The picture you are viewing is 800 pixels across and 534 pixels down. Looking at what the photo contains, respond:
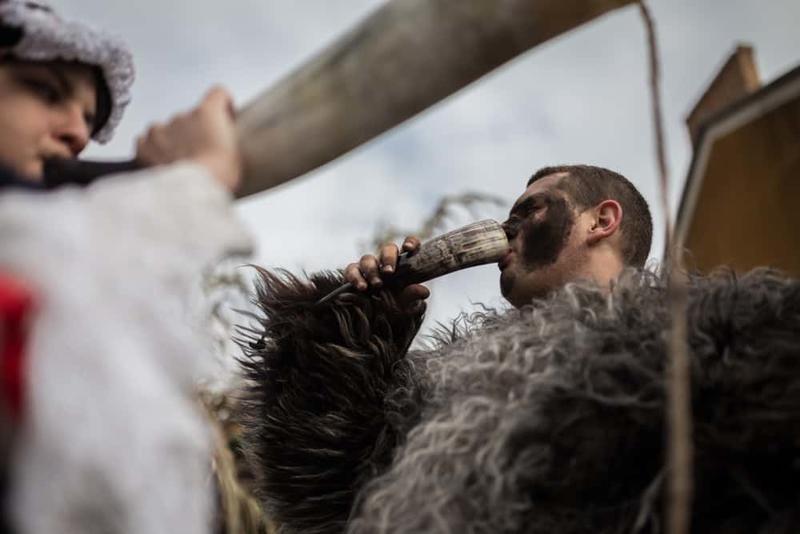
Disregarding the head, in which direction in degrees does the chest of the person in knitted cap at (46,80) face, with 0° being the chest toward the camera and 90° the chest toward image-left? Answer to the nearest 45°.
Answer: approximately 315°

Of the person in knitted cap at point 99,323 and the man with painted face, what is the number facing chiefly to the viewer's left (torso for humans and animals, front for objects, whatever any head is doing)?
1

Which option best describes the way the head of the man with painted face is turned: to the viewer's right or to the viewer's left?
to the viewer's left

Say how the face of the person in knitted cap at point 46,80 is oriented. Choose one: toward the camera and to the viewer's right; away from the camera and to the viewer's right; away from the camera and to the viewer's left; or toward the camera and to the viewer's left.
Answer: toward the camera and to the viewer's right

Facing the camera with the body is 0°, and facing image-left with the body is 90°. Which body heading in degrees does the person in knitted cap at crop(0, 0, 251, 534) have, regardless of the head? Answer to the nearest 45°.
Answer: approximately 315°

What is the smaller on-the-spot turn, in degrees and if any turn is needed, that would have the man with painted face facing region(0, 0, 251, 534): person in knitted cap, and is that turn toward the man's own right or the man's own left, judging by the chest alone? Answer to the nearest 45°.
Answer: approximately 90° to the man's own left

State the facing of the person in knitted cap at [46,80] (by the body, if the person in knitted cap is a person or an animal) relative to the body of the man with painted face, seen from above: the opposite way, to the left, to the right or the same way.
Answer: the opposite way

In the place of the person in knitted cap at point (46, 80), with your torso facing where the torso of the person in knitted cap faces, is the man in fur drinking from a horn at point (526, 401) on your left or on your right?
on your left

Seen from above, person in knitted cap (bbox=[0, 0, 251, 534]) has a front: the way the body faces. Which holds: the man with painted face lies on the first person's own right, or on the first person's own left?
on the first person's own left

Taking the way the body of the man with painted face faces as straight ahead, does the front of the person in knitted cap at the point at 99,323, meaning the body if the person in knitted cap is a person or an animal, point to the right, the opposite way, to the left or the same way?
the opposite way

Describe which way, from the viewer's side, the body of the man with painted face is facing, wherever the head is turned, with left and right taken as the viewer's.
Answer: facing to the left of the viewer
